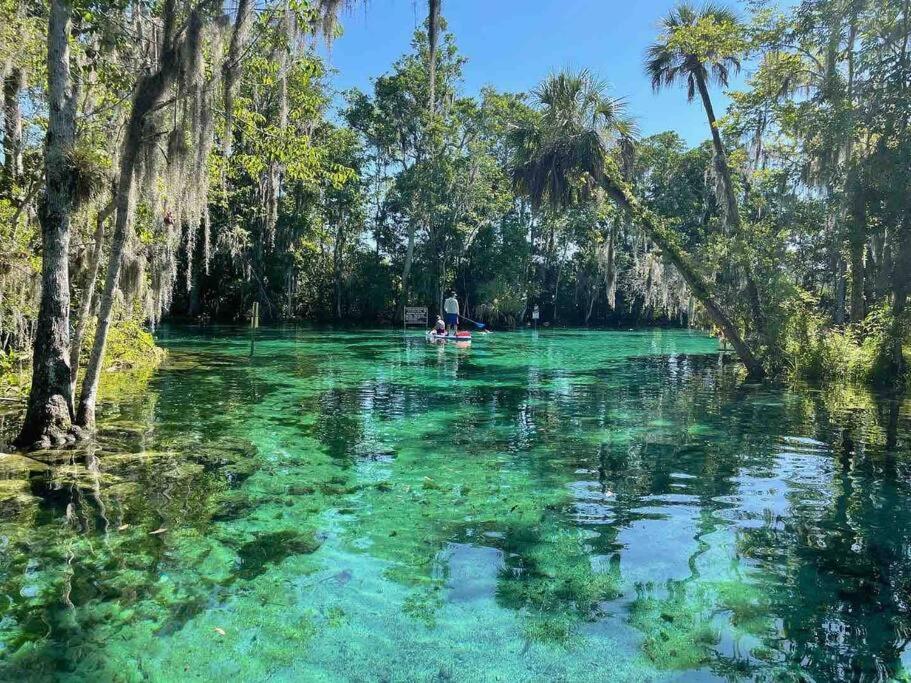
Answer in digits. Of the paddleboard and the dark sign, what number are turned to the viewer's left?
1

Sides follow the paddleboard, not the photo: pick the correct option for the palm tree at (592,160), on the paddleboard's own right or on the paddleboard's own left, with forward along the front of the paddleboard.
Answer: on the paddleboard's own left

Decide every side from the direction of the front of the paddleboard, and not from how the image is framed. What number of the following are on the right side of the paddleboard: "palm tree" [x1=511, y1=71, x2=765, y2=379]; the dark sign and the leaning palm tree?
1

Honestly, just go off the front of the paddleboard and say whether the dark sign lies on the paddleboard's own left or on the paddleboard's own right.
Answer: on the paddleboard's own right

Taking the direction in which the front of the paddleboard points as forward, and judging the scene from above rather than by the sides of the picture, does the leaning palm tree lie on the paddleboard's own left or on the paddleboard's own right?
on the paddleboard's own left

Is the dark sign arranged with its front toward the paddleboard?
yes

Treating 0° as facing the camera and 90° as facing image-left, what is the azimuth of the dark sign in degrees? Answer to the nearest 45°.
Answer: approximately 0°

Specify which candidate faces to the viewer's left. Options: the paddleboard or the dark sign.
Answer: the paddleboard
